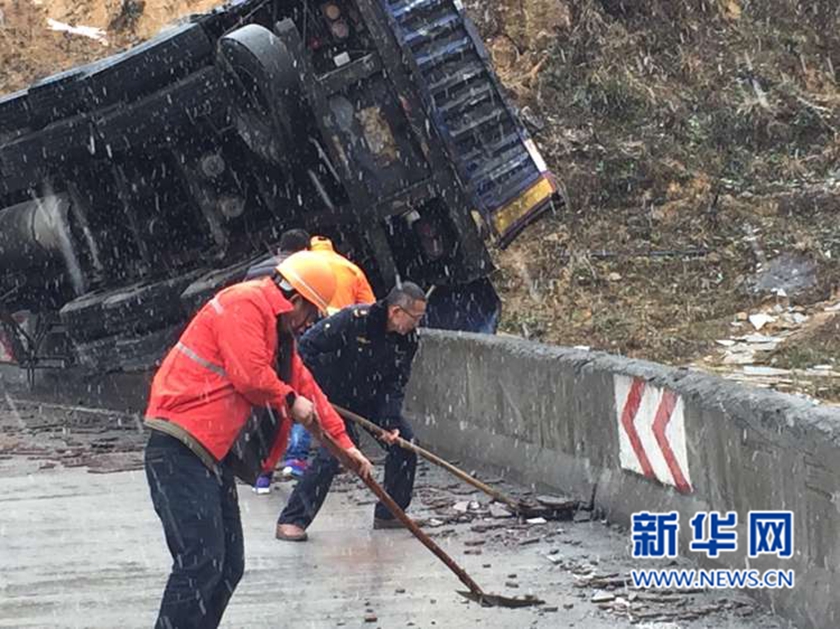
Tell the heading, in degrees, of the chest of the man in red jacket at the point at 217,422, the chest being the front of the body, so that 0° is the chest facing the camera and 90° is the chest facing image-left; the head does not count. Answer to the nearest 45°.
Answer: approximately 270°

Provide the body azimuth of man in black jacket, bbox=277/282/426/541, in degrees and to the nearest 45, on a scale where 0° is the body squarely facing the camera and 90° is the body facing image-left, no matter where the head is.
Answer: approximately 315°

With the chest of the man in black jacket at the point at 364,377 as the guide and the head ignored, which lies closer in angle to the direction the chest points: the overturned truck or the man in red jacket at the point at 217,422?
the man in red jacket

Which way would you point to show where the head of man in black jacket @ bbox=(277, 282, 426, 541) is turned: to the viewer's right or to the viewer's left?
to the viewer's right

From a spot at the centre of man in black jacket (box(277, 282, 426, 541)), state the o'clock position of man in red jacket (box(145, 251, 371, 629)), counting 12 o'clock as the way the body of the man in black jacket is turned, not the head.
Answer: The man in red jacket is roughly at 2 o'clock from the man in black jacket.

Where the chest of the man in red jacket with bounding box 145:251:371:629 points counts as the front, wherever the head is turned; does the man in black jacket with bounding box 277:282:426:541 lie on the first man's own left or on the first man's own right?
on the first man's own left
